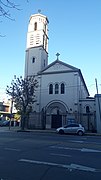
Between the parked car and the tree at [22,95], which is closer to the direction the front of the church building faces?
the parked car

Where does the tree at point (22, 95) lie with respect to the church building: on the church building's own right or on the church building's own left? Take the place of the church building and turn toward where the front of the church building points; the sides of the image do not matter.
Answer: on the church building's own right

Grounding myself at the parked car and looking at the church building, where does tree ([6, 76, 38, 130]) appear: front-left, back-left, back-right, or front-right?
front-left

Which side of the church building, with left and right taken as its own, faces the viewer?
front

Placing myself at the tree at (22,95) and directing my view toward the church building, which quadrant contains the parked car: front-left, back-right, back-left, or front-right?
front-right

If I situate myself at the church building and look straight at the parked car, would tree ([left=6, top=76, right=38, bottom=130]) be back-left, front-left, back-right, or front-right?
front-right

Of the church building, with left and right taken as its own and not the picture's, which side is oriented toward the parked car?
front
